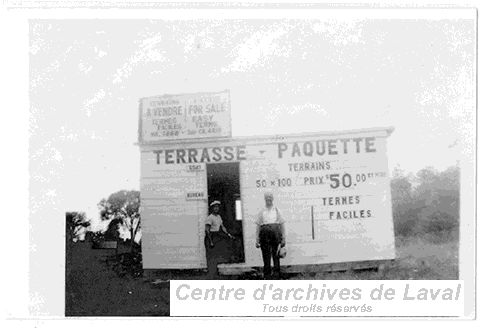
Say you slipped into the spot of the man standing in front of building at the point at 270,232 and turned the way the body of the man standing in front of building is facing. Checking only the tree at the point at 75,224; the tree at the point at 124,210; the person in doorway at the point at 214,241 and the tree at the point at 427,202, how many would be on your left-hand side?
1

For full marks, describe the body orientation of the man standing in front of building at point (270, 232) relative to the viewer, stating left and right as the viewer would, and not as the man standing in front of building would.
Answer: facing the viewer

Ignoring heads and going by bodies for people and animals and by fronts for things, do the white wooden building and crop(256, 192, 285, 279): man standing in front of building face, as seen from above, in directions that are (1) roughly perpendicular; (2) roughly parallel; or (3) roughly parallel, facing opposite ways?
roughly parallel

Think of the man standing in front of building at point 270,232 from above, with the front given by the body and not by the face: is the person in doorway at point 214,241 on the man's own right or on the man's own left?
on the man's own right

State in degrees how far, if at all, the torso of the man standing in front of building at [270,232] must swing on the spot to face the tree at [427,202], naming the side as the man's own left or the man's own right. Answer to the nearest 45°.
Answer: approximately 90° to the man's own left

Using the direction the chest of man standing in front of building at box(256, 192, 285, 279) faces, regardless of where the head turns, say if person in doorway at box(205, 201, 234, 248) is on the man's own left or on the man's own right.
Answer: on the man's own right

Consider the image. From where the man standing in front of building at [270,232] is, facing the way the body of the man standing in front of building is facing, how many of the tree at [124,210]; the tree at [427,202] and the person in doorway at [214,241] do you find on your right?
2

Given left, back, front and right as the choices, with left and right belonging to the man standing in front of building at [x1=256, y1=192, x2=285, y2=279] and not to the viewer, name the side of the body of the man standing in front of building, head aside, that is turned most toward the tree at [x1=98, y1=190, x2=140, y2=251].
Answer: right

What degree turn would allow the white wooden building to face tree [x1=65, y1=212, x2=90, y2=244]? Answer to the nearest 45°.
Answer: approximately 90° to its right

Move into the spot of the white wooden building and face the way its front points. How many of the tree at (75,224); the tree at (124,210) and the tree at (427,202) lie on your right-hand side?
2

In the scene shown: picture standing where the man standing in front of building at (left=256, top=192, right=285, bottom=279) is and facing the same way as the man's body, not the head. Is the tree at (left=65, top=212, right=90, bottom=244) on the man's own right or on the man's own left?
on the man's own right

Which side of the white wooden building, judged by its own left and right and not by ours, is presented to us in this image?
front

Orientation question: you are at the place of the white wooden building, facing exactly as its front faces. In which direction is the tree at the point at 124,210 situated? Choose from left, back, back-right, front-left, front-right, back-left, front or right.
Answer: right
